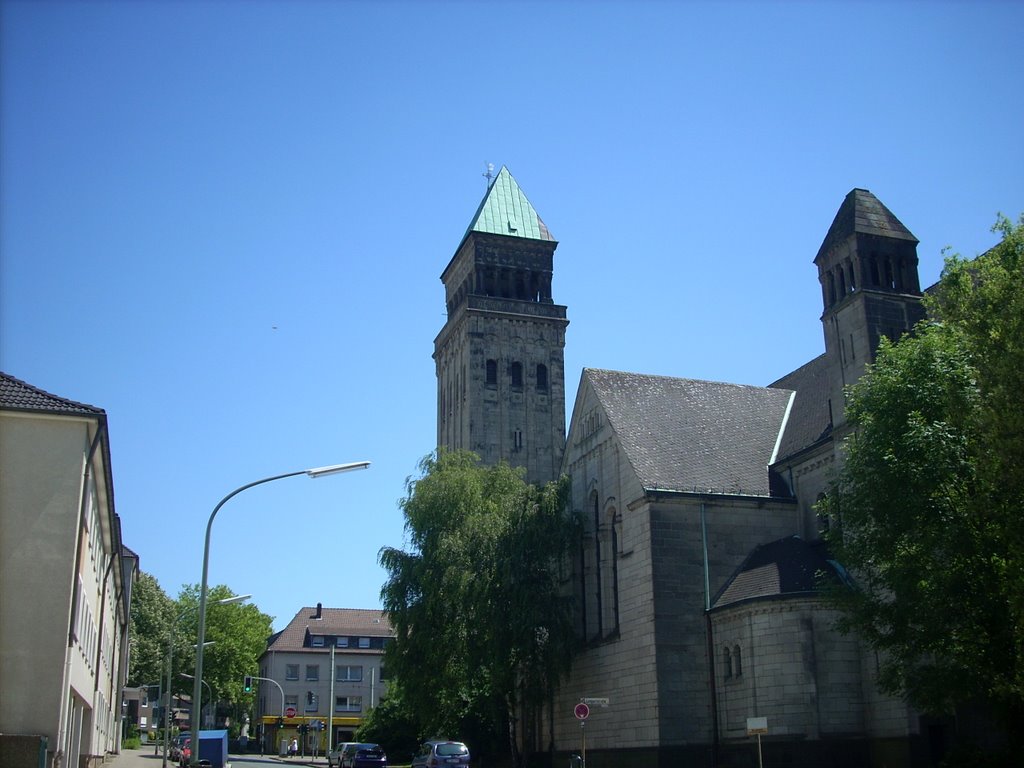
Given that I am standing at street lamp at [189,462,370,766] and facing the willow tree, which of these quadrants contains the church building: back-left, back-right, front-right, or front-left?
front-right

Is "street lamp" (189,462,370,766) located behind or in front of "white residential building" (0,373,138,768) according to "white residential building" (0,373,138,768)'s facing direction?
in front

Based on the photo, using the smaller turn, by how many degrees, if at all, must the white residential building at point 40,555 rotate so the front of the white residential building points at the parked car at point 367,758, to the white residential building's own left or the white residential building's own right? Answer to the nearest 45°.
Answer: approximately 45° to the white residential building's own left

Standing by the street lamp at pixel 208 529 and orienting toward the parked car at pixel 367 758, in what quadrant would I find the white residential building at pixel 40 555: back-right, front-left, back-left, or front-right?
back-left

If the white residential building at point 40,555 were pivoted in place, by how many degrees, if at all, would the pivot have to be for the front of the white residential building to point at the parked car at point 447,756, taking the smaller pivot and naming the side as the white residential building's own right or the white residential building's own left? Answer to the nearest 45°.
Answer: approximately 45° to the white residential building's own left

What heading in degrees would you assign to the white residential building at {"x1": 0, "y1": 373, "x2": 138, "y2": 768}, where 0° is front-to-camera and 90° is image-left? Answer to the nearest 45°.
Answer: approximately 270°

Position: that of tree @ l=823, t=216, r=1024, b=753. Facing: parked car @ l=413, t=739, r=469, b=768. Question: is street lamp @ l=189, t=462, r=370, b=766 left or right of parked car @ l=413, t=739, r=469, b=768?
left
